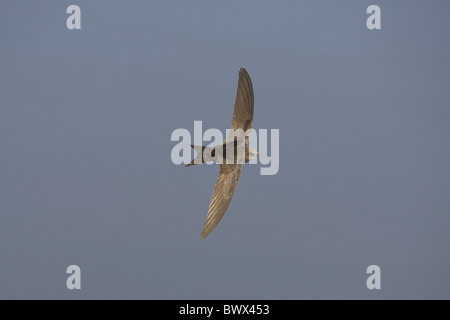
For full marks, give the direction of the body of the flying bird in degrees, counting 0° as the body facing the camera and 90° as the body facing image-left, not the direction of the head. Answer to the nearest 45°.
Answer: approximately 270°
